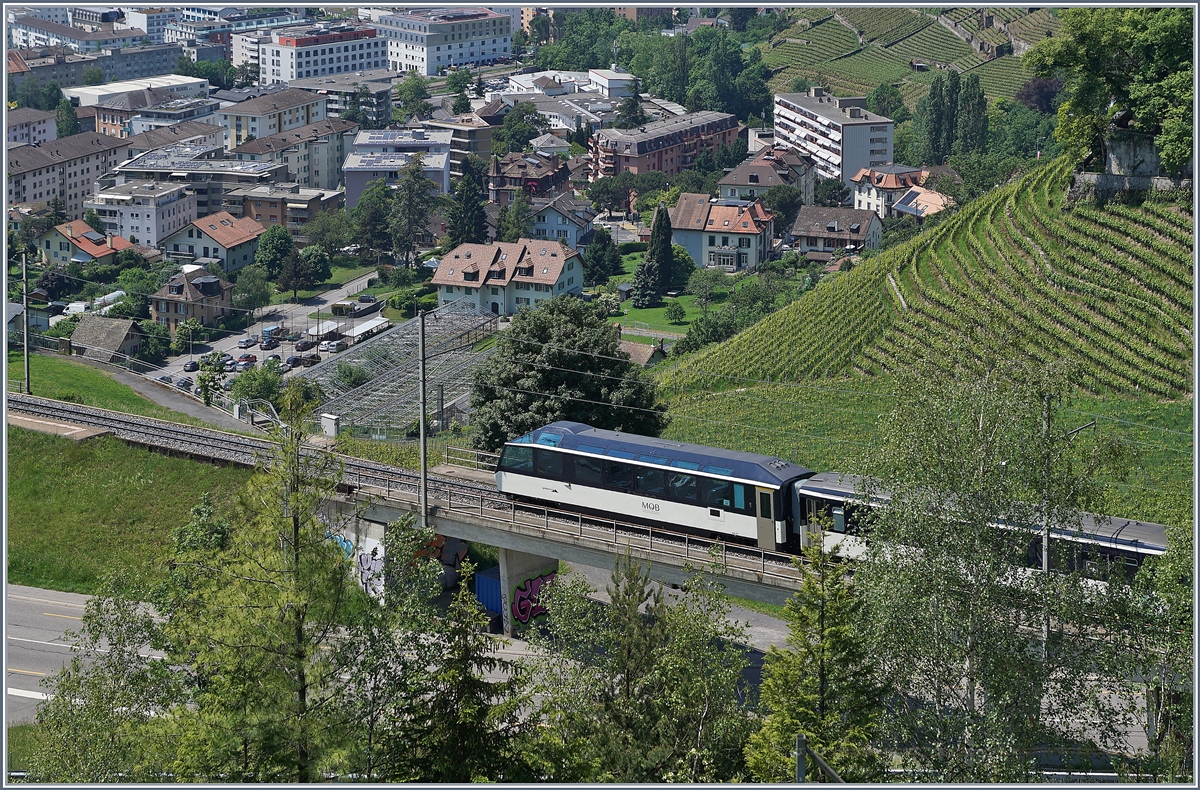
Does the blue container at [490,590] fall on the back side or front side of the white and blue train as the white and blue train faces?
on the front side

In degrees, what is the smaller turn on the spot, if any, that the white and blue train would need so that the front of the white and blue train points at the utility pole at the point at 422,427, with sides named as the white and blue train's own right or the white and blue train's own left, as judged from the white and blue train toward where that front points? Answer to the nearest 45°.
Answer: approximately 45° to the white and blue train's own left

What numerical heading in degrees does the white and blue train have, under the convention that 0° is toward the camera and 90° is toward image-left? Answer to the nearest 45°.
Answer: approximately 135°
